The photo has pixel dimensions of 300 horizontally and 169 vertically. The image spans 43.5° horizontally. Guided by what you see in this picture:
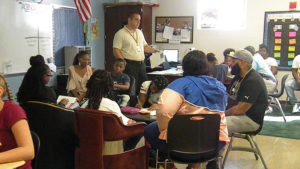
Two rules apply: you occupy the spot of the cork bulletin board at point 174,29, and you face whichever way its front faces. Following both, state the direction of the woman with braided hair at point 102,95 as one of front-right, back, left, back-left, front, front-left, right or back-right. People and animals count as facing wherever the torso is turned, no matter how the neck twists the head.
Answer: front

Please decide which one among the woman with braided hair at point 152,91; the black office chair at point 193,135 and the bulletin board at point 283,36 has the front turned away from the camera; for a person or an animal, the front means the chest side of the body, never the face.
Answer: the black office chair

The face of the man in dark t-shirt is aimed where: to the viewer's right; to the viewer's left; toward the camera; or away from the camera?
to the viewer's left

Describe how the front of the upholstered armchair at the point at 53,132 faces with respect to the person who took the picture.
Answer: facing away from the viewer and to the right of the viewer

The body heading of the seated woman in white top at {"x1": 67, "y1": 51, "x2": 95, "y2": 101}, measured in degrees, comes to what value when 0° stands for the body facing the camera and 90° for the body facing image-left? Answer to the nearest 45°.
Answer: approximately 315°

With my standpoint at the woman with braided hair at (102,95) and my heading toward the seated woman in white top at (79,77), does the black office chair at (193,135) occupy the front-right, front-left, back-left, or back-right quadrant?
back-right

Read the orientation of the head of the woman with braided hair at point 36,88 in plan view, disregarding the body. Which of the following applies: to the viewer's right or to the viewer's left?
to the viewer's right

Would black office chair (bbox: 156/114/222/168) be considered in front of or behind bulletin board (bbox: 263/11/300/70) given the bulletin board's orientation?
in front

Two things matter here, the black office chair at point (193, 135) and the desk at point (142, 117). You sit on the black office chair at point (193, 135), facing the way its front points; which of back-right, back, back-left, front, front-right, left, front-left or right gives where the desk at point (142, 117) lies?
front-left

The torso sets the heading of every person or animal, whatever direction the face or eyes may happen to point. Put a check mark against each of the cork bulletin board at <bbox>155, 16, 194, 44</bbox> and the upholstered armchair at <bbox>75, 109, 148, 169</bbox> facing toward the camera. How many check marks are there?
1

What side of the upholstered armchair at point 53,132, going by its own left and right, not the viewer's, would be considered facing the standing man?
front

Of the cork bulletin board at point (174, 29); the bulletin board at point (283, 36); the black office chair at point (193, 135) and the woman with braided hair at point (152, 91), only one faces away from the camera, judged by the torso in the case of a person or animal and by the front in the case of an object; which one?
the black office chair

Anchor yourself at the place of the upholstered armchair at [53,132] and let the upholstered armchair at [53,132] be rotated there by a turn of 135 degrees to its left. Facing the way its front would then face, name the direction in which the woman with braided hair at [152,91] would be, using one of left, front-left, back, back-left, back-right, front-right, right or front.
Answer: back-right

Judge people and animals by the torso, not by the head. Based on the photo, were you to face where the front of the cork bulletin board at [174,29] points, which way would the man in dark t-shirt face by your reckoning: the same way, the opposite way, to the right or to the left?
to the right

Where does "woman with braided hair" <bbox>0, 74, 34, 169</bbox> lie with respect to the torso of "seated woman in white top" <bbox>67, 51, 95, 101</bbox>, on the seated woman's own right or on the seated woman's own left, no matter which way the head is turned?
on the seated woman's own right

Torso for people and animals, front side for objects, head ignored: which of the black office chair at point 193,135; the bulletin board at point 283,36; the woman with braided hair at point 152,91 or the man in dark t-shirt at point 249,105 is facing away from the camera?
the black office chair

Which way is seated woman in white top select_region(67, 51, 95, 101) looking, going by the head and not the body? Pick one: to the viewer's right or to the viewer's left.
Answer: to the viewer's right

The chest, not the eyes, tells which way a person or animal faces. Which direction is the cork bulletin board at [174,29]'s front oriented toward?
toward the camera

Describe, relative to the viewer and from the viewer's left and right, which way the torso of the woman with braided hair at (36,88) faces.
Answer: facing away from the viewer and to the right of the viewer

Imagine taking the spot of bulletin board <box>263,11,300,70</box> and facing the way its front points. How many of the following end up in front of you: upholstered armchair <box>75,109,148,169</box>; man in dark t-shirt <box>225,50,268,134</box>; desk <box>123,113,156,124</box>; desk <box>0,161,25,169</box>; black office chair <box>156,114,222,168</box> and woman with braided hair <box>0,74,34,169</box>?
6
